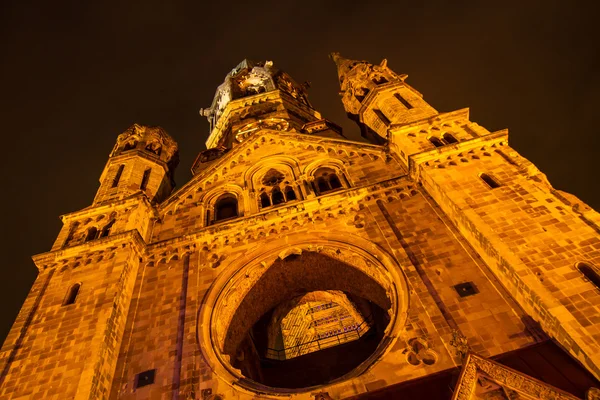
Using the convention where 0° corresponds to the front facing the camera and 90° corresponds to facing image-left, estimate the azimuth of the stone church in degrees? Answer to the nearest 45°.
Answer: approximately 0°
